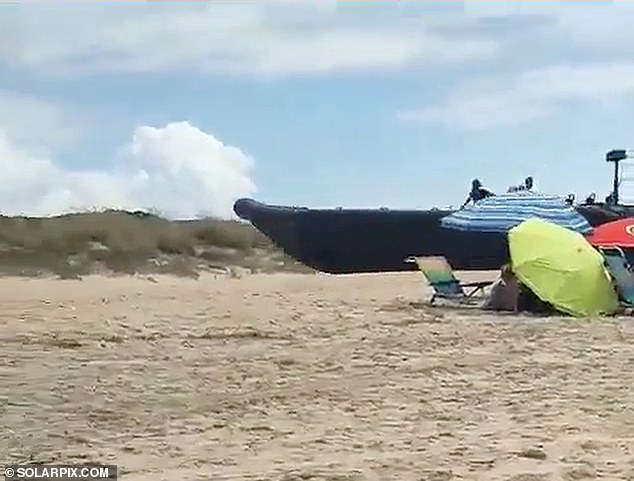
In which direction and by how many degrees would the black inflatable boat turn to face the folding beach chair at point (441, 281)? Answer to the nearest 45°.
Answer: approximately 90° to its left

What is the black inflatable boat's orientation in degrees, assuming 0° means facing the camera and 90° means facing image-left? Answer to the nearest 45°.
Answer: approximately 90°

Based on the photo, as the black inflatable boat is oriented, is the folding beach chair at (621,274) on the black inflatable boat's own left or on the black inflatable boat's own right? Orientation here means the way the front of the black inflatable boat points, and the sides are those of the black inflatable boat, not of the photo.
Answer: on the black inflatable boat's own left

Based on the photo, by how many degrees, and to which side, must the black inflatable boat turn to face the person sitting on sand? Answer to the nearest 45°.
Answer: approximately 90° to its left
